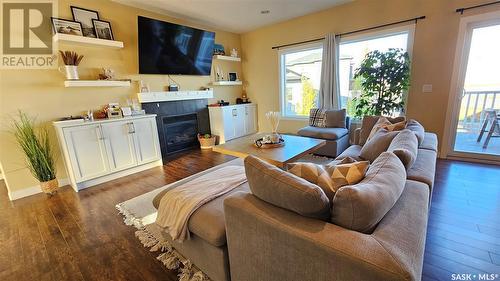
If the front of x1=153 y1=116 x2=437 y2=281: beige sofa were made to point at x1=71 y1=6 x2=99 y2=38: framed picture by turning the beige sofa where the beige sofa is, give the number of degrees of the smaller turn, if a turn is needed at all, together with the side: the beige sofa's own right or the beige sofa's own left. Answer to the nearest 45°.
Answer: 0° — it already faces it

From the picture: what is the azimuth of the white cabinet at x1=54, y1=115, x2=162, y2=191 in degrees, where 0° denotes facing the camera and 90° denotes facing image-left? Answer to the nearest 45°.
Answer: approximately 315°

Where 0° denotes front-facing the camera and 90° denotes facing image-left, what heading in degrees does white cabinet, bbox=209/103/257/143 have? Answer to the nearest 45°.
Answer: approximately 315°

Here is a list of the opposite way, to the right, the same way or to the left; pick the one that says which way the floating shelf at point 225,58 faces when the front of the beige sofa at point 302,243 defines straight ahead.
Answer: the opposite way

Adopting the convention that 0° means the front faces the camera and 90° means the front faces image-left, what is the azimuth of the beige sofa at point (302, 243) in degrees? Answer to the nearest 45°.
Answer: approximately 135°

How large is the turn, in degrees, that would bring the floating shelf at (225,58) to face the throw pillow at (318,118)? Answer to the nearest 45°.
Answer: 0° — it already faces it

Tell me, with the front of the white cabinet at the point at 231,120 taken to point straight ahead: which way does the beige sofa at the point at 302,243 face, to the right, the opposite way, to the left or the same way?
the opposite way

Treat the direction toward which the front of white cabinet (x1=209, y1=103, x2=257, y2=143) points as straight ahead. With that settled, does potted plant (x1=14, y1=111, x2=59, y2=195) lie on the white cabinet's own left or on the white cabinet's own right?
on the white cabinet's own right
